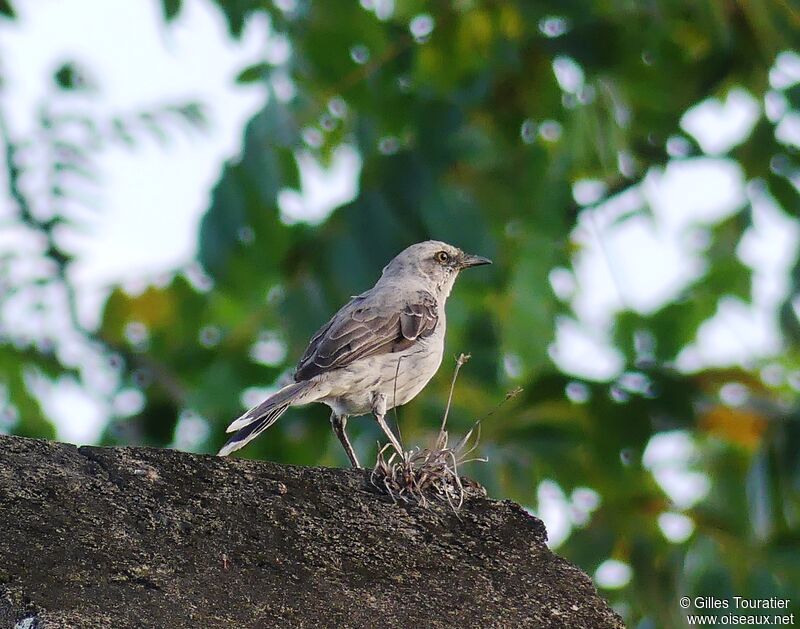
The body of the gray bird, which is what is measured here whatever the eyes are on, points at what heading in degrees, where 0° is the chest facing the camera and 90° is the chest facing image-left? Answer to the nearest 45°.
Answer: approximately 270°
